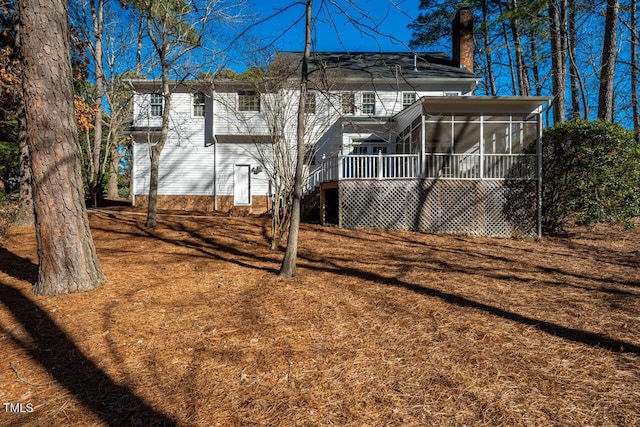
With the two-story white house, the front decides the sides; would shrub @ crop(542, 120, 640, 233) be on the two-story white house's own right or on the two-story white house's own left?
on the two-story white house's own right

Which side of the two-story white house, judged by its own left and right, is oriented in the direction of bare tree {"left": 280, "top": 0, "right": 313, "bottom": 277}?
back

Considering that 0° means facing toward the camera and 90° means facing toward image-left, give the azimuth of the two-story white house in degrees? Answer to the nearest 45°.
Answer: approximately 180°
